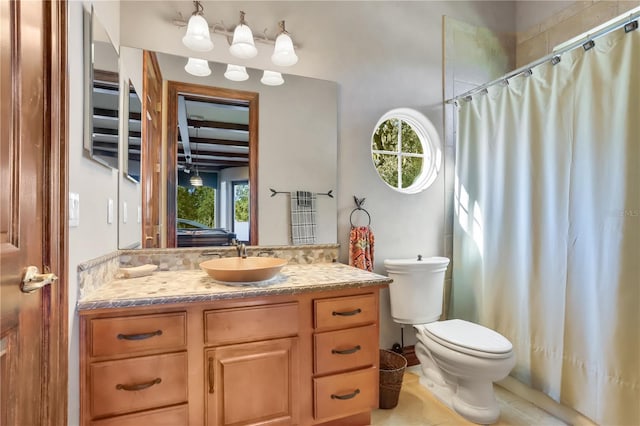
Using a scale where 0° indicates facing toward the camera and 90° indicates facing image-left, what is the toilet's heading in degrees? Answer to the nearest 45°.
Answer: approximately 315°

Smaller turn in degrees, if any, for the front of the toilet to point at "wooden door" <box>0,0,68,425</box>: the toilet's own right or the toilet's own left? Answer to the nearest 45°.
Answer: approximately 90° to the toilet's own right

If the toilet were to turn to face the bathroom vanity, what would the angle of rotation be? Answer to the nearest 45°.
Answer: approximately 90° to its right

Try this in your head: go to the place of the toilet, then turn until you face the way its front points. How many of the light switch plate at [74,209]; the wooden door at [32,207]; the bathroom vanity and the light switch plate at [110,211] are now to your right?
4
